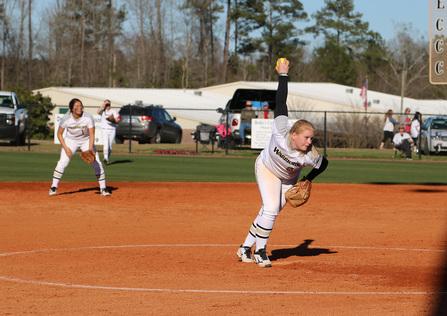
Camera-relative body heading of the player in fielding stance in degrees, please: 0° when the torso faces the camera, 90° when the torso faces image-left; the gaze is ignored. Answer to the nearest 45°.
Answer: approximately 0°

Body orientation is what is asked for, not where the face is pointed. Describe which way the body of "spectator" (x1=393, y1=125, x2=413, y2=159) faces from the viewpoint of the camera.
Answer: toward the camera

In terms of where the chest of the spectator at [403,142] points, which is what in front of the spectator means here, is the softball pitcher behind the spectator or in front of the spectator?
in front

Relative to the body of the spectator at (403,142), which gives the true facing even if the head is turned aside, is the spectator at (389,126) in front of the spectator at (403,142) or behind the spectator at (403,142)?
behind

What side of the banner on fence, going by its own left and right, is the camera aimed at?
front

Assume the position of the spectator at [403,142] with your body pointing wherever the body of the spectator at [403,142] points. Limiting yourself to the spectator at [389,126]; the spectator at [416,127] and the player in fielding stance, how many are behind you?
2

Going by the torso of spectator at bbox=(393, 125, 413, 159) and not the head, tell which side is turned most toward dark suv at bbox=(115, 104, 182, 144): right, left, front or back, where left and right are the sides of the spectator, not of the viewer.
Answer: right

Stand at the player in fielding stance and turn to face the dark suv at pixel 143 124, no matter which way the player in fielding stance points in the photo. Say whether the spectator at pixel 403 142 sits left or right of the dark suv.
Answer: right

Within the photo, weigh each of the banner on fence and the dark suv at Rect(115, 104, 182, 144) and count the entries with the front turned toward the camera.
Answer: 1
